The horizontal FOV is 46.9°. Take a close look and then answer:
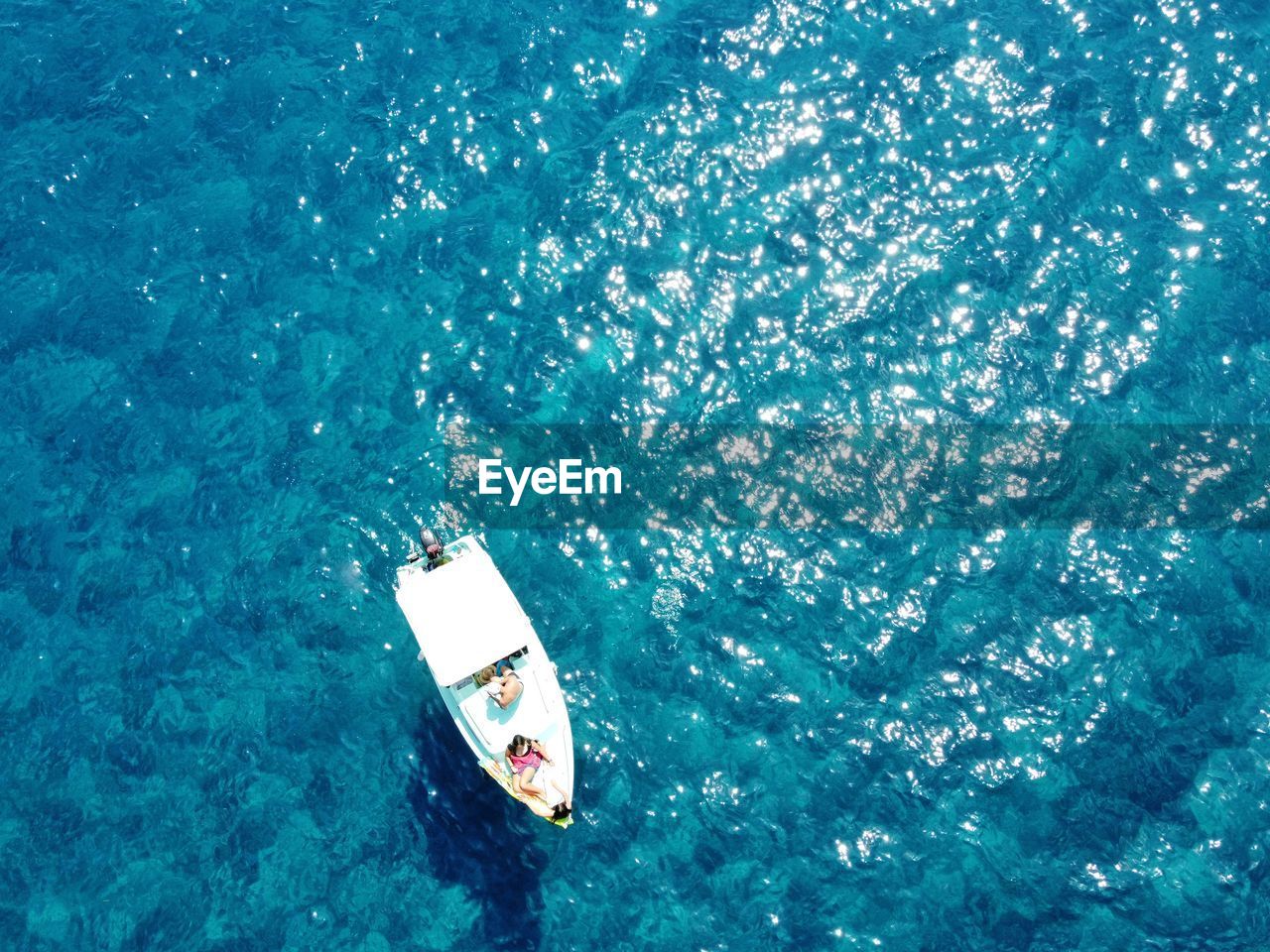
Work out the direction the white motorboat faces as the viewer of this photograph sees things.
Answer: facing the viewer and to the right of the viewer
